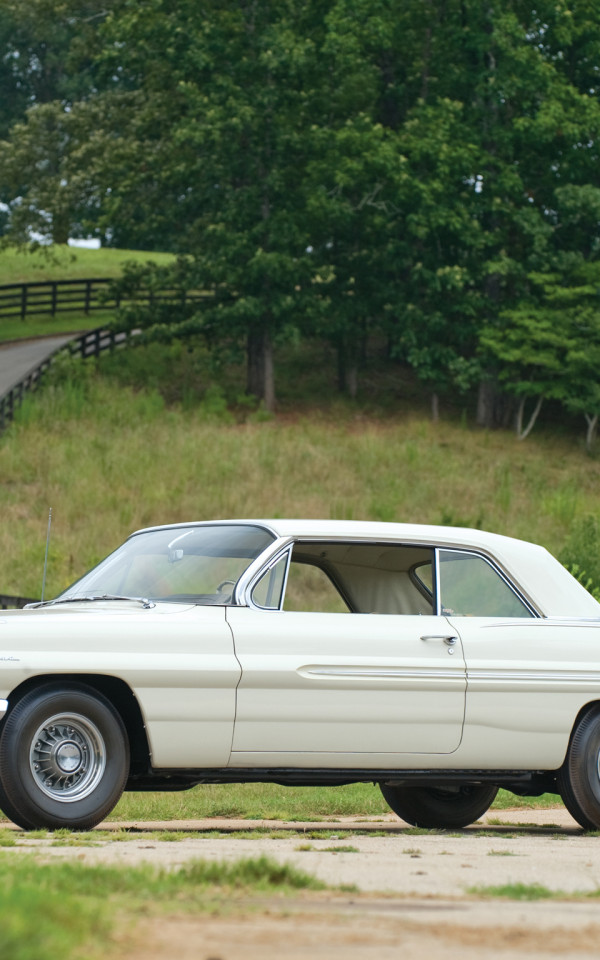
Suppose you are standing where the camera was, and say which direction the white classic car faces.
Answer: facing the viewer and to the left of the viewer

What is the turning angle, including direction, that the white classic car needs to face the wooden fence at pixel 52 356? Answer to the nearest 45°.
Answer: approximately 135° to its right
